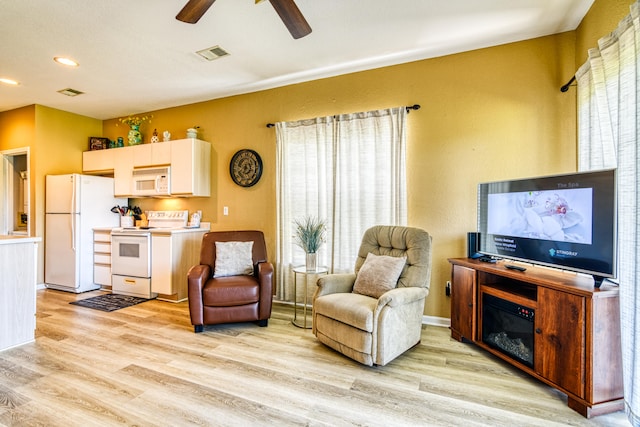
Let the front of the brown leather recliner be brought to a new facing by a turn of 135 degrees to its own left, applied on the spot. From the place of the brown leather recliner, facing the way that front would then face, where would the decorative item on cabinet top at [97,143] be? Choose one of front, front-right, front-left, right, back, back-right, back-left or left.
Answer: left

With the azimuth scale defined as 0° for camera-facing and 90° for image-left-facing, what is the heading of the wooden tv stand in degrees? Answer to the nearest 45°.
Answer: approximately 45°

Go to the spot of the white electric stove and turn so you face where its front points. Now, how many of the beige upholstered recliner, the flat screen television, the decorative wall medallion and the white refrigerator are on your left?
3

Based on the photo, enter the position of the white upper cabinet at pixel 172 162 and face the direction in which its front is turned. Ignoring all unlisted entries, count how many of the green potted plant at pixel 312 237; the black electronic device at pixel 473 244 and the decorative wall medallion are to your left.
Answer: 3

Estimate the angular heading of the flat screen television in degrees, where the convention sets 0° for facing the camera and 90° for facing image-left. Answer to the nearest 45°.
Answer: approximately 45°

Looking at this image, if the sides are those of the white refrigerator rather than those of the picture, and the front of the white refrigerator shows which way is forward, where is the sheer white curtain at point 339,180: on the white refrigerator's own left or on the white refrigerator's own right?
on the white refrigerator's own left
